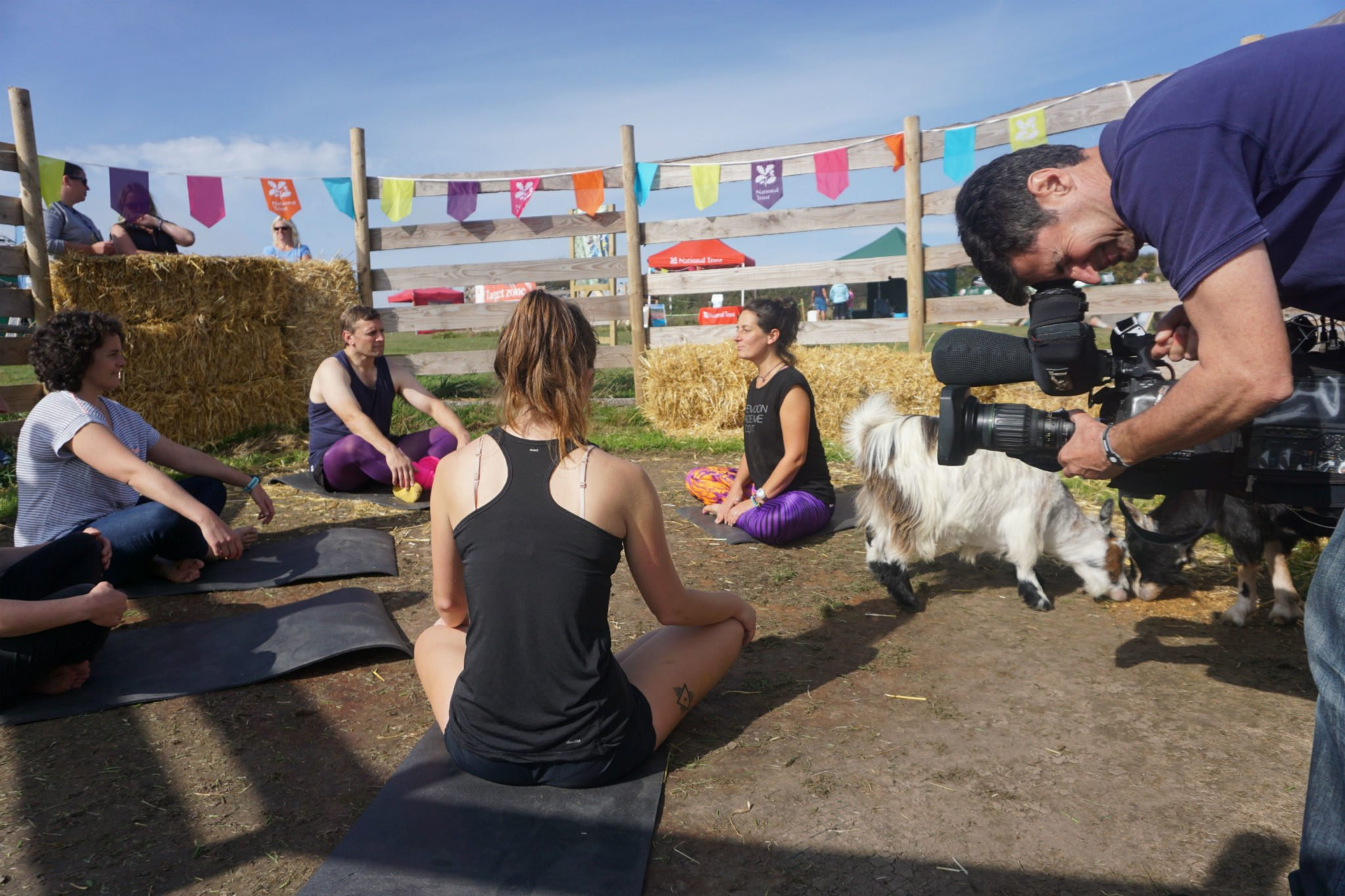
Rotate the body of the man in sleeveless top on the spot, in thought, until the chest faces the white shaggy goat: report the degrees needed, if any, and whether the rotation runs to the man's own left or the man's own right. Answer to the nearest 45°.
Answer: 0° — they already face it

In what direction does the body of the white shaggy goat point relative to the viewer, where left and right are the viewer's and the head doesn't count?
facing to the right of the viewer

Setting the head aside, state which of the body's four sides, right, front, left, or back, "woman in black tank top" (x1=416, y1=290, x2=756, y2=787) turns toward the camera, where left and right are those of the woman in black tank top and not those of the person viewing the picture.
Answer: back

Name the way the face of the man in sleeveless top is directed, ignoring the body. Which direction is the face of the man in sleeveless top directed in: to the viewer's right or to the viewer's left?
to the viewer's right

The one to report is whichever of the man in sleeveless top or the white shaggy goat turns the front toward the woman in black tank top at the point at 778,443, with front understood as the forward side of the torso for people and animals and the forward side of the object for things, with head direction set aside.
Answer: the man in sleeveless top

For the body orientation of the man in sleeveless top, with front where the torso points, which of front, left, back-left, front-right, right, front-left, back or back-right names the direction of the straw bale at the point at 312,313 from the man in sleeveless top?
back-left

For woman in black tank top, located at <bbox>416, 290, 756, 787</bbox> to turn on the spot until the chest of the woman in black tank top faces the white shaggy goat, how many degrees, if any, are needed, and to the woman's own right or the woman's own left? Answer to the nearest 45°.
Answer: approximately 45° to the woman's own right

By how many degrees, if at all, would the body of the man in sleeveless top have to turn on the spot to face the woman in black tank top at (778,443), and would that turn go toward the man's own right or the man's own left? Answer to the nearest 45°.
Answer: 0° — they already face them

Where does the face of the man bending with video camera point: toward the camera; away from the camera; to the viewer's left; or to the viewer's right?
to the viewer's left

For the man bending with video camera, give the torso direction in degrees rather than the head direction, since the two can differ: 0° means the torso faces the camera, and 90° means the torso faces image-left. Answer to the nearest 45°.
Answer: approximately 90°

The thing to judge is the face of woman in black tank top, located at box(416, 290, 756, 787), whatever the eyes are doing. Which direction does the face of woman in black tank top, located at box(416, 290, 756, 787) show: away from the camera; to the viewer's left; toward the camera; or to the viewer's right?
away from the camera

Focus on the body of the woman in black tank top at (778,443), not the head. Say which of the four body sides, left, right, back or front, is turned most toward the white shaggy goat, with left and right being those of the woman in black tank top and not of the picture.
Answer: left

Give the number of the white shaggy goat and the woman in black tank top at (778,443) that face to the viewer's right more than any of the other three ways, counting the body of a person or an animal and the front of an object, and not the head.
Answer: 1
